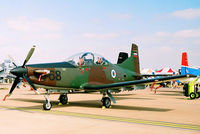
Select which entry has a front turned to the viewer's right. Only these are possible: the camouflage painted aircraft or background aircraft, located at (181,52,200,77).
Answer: the background aircraft

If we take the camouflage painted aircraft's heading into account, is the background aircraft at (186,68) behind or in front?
behind

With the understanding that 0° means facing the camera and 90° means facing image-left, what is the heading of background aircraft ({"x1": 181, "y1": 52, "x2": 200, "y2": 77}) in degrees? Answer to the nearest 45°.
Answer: approximately 270°

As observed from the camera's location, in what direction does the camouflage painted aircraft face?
facing the viewer and to the left of the viewer

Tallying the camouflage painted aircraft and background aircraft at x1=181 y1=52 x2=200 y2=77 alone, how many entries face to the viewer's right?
1
